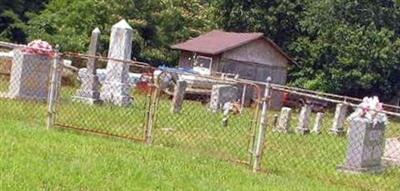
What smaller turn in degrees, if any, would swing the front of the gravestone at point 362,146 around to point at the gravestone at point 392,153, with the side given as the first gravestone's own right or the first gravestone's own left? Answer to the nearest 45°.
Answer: approximately 135° to the first gravestone's own left

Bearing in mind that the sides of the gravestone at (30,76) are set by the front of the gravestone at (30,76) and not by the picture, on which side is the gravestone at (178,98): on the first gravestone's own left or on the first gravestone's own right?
on the first gravestone's own left

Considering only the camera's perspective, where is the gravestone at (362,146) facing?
facing the viewer and to the right of the viewer

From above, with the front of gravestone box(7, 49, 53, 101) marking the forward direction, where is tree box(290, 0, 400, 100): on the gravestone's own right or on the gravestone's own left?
on the gravestone's own left

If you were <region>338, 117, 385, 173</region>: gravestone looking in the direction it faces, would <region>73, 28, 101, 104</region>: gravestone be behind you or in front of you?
behind

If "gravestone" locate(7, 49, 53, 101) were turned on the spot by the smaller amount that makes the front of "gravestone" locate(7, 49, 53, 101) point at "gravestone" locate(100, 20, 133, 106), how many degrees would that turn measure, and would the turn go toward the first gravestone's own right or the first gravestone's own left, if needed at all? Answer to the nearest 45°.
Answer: approximately 90° to the first gravestone's own left

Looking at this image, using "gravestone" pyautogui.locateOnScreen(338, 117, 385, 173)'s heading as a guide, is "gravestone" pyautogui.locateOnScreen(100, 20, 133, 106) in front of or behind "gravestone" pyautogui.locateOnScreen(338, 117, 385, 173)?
behind

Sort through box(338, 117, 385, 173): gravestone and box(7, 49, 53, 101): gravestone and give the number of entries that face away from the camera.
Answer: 0

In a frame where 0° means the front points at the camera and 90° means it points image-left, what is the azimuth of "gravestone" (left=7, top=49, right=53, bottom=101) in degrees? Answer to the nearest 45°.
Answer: approximately 315°
